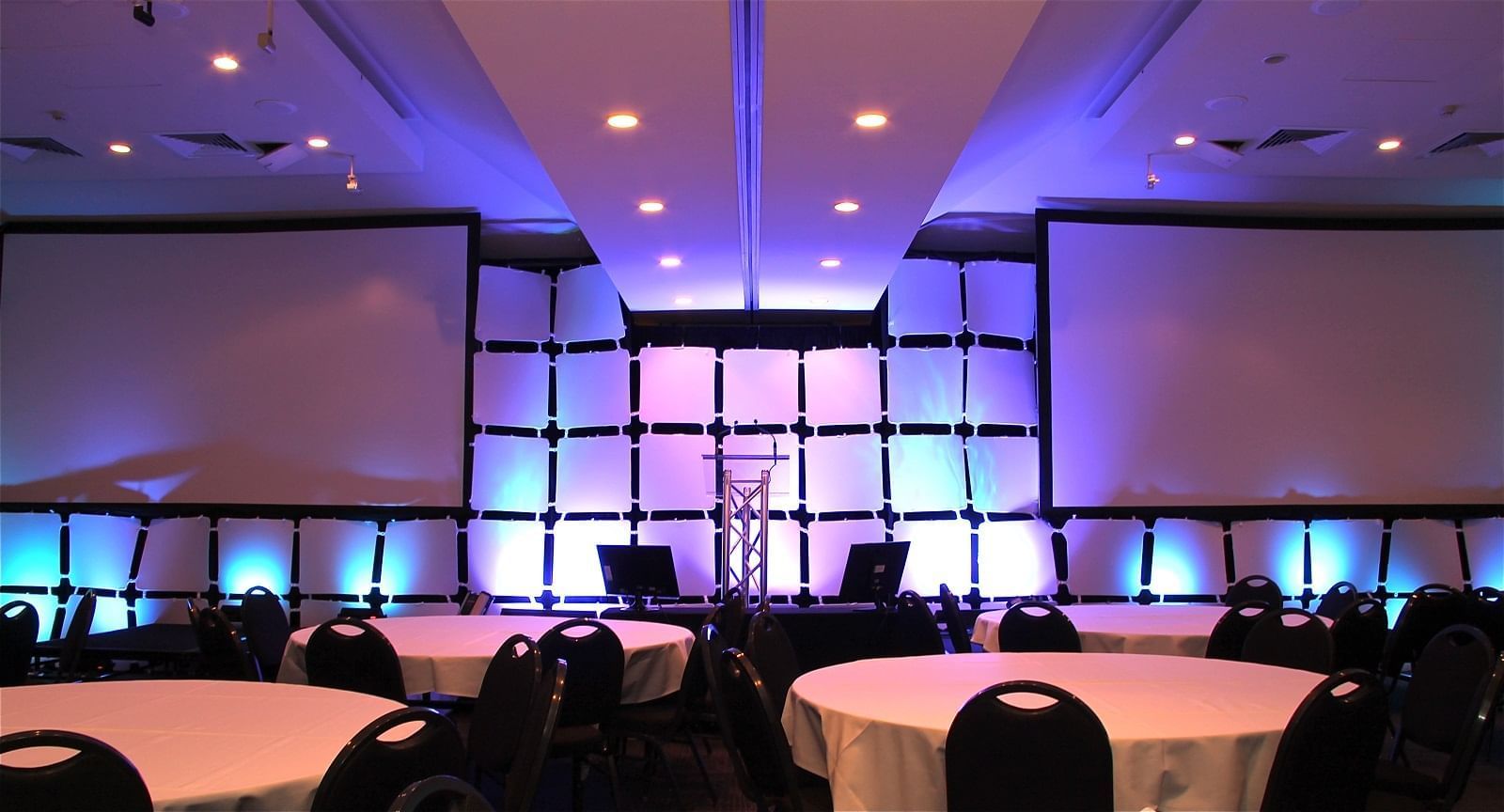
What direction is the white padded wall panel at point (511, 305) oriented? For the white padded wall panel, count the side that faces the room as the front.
toward the camera

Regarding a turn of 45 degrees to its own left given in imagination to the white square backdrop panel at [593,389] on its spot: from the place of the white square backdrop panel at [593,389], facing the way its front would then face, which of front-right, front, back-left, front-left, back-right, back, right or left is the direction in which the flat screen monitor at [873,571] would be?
front

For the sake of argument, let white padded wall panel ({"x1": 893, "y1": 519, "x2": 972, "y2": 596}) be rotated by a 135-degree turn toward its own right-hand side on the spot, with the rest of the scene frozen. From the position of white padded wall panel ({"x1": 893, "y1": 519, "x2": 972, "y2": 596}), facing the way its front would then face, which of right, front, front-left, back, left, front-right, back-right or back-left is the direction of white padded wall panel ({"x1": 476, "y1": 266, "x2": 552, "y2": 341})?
front-left

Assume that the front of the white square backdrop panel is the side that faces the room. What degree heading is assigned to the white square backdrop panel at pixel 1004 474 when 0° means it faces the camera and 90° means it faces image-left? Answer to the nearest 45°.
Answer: approximately 0°

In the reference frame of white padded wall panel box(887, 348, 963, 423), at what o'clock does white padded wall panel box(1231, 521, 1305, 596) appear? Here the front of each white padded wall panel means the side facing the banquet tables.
white padded wall panel box(1231, 521, 1305, 596) is roughly at 9 o'clock from white padded wall panel box(887, 348, 963, 423).

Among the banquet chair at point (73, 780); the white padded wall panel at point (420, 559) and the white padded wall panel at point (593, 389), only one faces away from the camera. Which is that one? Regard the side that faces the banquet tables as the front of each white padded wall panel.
the banquet chair

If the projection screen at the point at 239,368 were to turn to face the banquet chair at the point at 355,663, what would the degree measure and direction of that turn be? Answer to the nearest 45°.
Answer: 0° — it already faces it

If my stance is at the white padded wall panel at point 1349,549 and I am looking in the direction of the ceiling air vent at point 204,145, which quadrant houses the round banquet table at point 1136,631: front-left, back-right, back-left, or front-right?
front-left

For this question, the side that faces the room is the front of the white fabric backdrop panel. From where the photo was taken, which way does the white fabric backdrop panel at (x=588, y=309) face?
toward the camera

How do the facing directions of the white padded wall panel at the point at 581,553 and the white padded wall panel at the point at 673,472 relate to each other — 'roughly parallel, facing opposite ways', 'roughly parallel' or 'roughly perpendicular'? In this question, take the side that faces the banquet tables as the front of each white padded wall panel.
roughly parallel

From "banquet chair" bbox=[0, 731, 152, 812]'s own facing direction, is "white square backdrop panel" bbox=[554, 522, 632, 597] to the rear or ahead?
ahead

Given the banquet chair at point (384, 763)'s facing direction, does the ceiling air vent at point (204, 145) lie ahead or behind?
ahead

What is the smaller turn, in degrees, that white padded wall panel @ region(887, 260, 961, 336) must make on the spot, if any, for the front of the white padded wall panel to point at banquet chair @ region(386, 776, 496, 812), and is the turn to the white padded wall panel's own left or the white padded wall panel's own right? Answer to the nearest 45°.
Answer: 0° — it already faces it

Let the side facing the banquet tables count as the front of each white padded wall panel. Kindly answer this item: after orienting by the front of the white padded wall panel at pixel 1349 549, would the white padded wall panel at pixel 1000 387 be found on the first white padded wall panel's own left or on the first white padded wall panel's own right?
on the first white padded wall panel's own right

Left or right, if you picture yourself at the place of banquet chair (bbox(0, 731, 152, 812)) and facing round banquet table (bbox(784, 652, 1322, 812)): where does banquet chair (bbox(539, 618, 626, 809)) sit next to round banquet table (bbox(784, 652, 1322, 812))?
left

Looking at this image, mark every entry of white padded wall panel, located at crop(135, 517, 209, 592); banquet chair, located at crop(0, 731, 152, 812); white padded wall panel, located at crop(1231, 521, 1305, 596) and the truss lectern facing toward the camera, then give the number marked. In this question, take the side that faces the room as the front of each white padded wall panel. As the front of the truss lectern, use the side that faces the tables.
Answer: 3

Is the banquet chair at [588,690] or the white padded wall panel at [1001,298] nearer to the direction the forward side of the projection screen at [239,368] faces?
the banquet chair

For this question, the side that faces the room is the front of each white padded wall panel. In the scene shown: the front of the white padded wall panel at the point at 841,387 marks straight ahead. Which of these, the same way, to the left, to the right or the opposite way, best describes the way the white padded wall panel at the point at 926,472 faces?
the same way

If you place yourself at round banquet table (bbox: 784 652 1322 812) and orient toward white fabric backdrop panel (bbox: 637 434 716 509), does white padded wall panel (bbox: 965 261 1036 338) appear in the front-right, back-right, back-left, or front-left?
front-right

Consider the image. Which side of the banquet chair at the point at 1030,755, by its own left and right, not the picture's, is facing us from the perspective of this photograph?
back

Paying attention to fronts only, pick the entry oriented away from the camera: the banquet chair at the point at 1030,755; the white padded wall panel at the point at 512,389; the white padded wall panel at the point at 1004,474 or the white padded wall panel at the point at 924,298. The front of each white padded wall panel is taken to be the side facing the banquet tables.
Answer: the banquet chair
